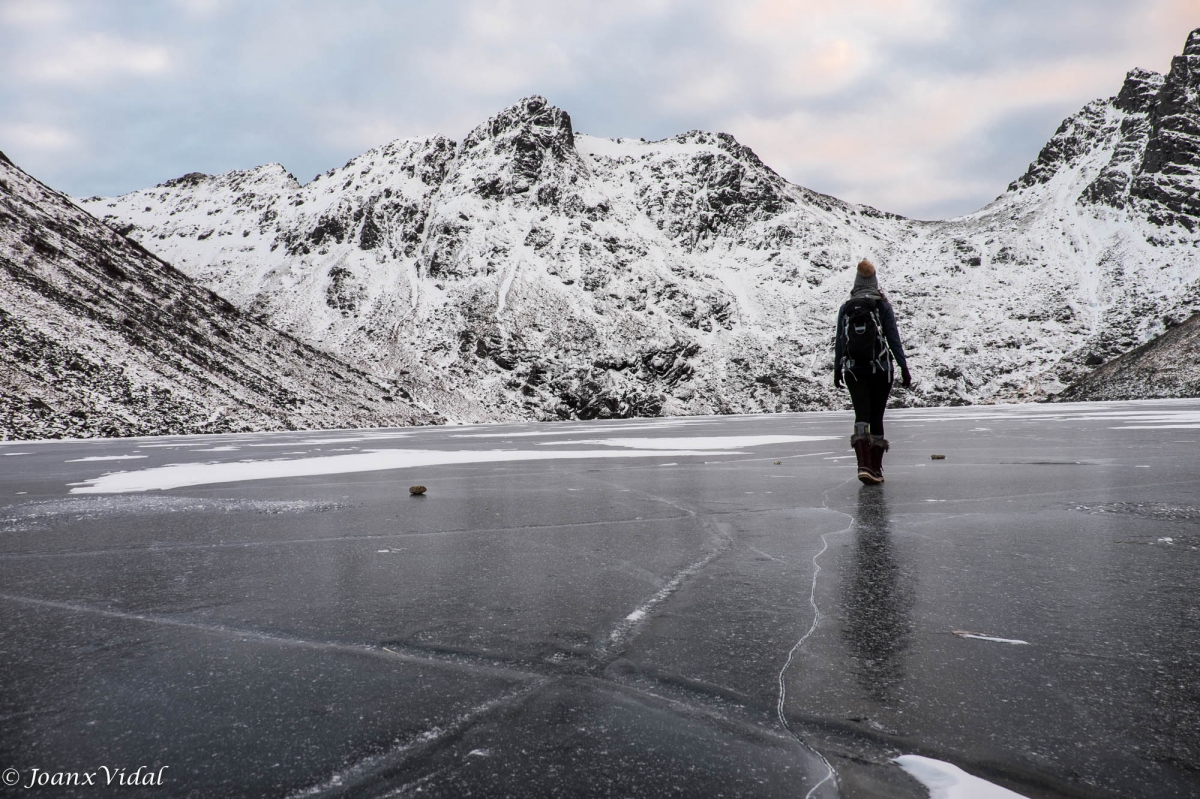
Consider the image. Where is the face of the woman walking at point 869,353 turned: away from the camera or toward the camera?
away from the camera

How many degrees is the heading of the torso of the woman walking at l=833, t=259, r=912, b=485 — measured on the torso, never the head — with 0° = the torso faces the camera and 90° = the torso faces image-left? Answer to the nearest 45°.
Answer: approximately 180°
